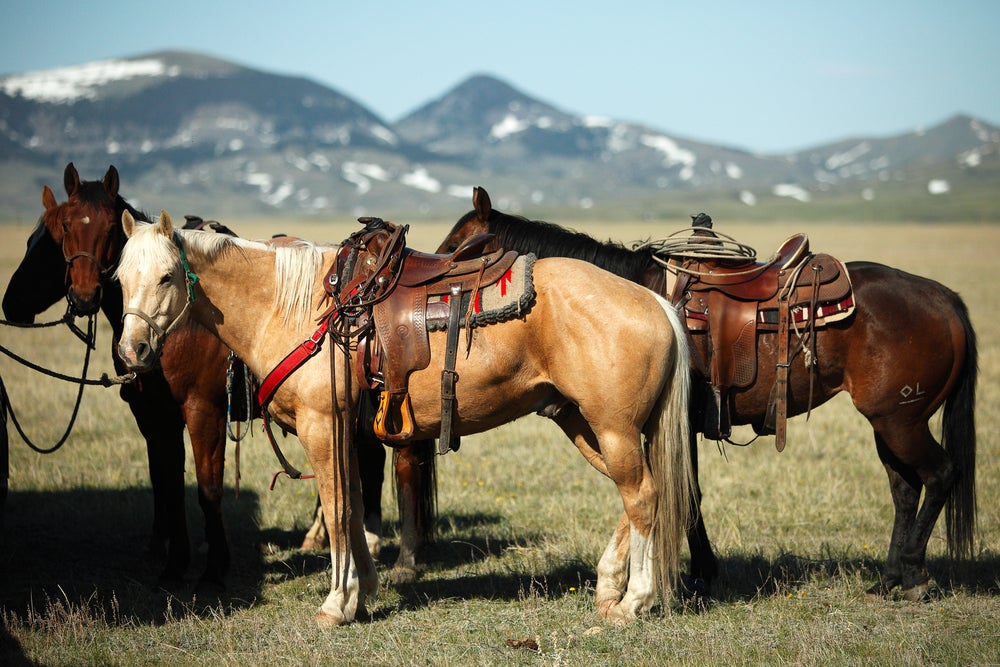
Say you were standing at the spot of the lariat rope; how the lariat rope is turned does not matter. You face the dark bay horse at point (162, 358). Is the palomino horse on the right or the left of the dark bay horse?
left

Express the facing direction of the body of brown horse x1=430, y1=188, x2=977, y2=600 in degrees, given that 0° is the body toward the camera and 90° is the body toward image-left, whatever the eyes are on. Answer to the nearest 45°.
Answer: approximately 90°

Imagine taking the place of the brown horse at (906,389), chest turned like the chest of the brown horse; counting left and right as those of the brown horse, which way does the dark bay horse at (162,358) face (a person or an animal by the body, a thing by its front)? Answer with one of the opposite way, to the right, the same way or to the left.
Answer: to the left

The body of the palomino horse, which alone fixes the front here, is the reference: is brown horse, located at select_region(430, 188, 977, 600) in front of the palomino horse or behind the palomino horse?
behind

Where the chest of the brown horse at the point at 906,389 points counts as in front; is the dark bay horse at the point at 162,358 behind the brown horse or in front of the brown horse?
in front

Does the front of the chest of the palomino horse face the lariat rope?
no

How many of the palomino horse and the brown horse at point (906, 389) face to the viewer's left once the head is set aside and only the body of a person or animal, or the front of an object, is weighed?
2

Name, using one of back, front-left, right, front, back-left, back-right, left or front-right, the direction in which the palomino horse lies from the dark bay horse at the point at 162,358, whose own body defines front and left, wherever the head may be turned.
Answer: left

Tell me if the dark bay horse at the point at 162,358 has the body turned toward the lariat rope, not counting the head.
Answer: no

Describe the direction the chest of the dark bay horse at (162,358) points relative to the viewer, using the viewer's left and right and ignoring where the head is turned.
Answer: facing the viewer and to the left of the viewer

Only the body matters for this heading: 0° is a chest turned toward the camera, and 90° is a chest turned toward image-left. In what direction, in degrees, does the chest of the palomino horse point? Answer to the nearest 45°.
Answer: approximately 90°

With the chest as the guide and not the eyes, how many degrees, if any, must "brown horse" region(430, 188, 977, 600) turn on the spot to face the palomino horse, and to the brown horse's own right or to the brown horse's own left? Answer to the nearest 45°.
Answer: approximately 45° to the brown horse's own left

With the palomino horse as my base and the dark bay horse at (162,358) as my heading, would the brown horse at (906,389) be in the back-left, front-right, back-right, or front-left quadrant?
back-right

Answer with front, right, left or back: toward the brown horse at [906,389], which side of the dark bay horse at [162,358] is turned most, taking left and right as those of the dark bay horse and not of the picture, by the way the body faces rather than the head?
left
